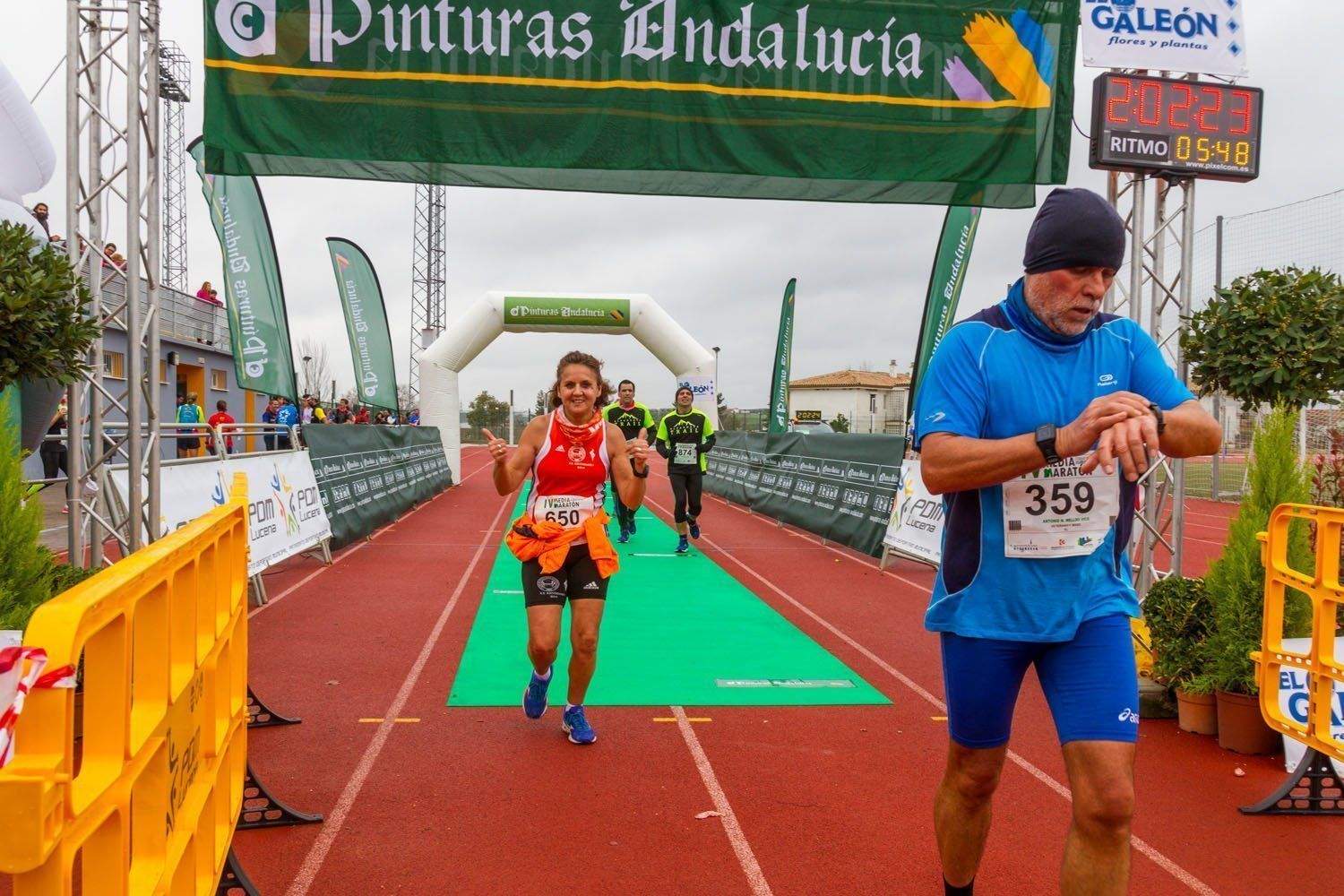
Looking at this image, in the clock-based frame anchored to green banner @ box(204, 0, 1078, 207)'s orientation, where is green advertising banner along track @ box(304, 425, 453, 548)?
The green advertising banner along track is roughly at 5 o'clock from the green banner.

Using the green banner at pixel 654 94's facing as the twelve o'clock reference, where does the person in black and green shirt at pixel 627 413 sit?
The person in black and green shirt is roughly at 6 o'clock from the green banner.

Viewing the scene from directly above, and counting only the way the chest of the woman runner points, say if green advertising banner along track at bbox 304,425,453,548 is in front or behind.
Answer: behind

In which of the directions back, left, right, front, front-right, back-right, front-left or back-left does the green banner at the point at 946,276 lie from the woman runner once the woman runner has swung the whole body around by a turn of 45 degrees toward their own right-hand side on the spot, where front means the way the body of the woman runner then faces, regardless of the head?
back

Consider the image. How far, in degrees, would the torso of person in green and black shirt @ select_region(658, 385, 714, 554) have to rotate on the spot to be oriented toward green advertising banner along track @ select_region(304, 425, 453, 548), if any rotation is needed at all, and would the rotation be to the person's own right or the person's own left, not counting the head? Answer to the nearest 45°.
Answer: approximately 90° to the person's own right

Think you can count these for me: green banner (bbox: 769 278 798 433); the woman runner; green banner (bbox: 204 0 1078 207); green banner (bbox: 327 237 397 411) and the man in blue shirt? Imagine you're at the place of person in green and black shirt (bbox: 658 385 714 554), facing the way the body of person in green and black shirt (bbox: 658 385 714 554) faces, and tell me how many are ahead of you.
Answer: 3

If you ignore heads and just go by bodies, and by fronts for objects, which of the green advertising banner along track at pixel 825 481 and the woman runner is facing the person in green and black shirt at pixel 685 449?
the green advertising banner along track

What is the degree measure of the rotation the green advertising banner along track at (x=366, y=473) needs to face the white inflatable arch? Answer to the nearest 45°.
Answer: approximately 90° to its left

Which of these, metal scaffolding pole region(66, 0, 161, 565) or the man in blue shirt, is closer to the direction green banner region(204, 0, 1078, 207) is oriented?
the man in blue shirt

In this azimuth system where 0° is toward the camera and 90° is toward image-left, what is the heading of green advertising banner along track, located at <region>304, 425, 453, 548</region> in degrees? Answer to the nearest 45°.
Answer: approximately 315°
